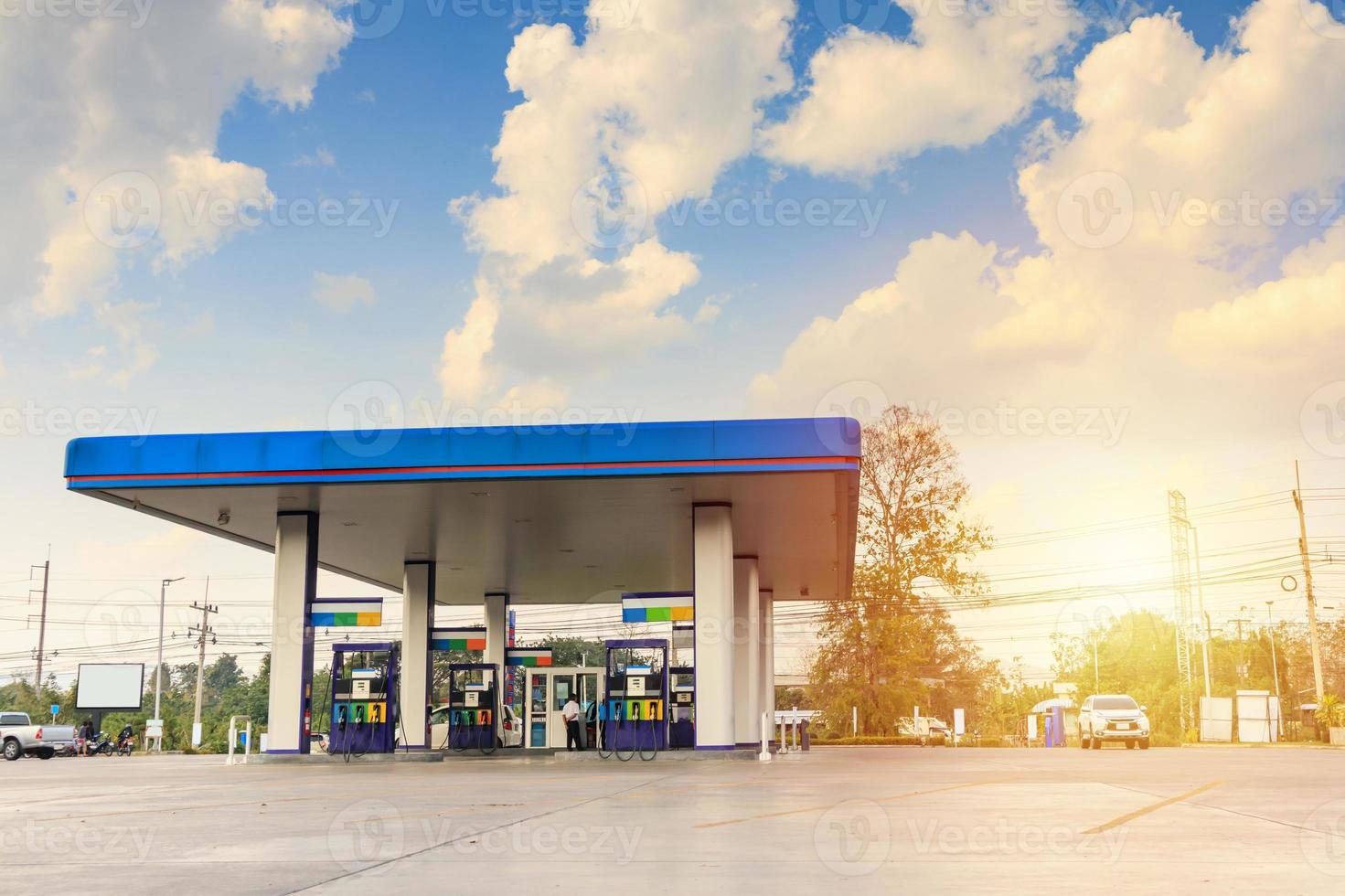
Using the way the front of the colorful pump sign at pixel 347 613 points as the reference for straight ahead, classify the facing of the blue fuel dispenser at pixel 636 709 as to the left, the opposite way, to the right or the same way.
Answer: the same way

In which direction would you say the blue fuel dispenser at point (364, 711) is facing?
toward the camera

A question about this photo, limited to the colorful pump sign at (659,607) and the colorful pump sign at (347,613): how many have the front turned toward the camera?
2

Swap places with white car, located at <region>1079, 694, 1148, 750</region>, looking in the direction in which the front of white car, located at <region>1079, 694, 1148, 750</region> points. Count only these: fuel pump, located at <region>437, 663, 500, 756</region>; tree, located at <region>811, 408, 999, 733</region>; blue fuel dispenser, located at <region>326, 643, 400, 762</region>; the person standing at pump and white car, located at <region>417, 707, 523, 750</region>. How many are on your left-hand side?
0

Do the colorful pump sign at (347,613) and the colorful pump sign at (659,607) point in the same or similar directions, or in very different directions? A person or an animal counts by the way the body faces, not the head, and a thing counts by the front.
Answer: same or similar directions

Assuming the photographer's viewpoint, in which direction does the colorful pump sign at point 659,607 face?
facing the viewer

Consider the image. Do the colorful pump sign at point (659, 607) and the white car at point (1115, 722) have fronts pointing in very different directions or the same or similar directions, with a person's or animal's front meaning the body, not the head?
same or similar directions

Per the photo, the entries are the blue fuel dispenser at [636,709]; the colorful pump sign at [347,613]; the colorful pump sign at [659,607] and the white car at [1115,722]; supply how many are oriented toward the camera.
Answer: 4

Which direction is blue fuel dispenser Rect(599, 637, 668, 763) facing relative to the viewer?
toward the camera

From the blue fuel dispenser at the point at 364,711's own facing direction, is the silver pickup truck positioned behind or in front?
behind

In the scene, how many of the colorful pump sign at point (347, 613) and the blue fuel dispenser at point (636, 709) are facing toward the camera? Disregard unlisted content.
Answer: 2

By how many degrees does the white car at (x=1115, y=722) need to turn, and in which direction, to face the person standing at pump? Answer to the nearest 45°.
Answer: approximately 45° to its right

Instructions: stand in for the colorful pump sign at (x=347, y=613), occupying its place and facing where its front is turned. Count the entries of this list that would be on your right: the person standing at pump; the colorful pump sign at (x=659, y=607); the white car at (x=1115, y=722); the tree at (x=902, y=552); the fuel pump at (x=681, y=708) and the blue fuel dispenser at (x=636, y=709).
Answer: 0

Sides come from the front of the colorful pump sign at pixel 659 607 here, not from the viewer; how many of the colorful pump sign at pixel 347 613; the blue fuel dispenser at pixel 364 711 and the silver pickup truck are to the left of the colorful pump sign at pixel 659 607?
0

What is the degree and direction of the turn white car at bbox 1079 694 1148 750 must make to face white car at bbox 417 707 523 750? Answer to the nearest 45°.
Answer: approximately 90° to its right
